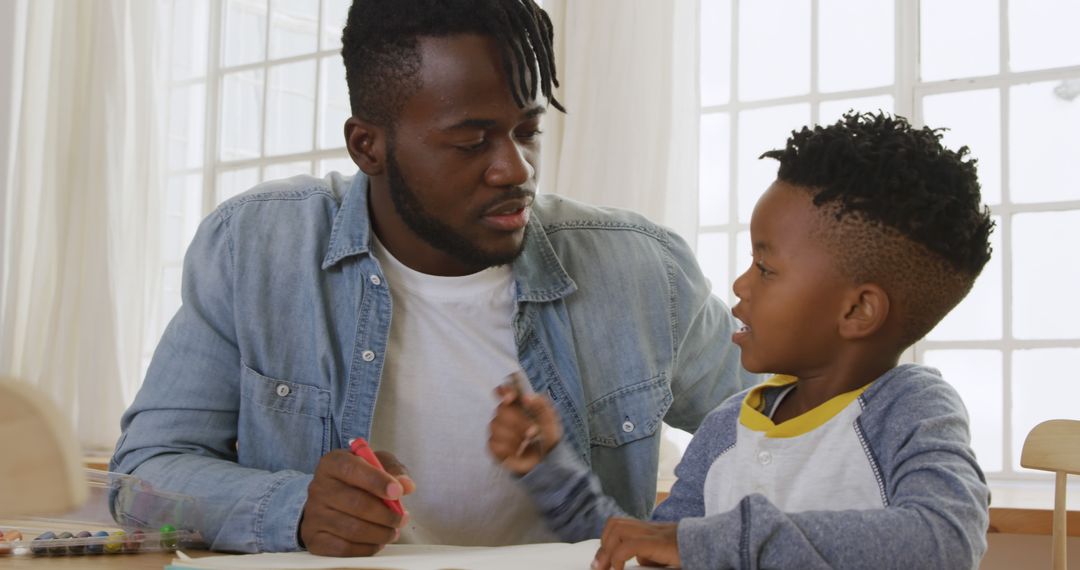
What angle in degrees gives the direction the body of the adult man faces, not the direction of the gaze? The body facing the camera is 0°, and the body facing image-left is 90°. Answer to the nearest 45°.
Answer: approximately 0°

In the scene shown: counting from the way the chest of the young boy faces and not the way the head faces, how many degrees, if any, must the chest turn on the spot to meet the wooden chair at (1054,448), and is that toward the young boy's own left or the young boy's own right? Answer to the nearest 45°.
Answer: approximately 180°

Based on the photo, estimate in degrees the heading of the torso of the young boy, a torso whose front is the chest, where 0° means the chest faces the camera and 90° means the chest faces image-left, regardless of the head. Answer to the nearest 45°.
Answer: approximately 45°

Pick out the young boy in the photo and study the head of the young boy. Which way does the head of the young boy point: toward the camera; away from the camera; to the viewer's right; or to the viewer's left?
to the viewer's left

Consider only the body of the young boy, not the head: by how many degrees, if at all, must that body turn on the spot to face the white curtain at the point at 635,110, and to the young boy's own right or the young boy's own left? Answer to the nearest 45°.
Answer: approximately 135° to the young boy's own right

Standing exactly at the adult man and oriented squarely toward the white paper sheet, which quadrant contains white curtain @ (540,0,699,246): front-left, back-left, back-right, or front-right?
back-left

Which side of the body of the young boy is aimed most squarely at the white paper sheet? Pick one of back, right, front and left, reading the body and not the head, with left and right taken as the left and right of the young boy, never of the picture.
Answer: front

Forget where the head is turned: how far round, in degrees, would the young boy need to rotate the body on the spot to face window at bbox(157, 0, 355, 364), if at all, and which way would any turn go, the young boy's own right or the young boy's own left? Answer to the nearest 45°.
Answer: approximately 90° to the young boy's own right

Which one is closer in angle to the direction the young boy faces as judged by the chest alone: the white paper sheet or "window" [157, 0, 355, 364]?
the white paper sheet

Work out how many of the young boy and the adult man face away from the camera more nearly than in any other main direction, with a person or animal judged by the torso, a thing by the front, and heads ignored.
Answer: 0

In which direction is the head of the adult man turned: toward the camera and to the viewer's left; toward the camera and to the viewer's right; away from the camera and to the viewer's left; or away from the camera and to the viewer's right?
toward the camera and to the viewer's right

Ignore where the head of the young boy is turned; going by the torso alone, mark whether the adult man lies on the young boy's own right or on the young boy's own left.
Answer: on the young boy's own right
